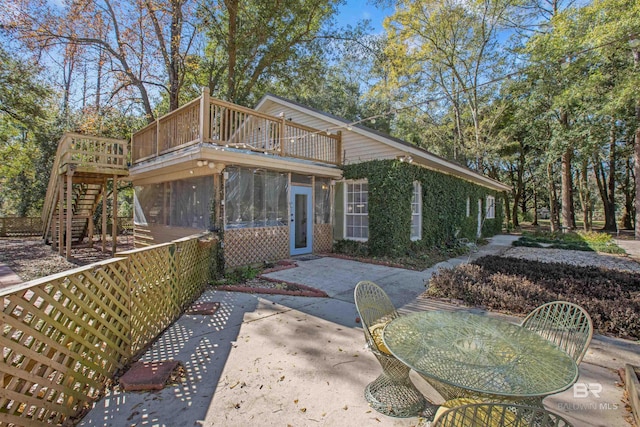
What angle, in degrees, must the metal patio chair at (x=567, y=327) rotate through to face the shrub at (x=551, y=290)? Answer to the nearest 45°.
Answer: approximately 135° to its right

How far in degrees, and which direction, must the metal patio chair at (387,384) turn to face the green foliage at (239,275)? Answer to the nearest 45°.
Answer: approximately 180°

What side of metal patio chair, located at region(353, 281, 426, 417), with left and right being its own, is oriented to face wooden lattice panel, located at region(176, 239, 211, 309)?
back

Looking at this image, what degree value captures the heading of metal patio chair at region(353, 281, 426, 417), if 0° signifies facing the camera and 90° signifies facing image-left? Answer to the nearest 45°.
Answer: approximately 315°

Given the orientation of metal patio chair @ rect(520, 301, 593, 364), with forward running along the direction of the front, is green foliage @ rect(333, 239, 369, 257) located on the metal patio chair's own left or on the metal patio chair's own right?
on the metal patio chair's own right

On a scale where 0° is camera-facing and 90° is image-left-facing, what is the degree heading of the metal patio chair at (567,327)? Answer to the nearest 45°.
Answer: approximately 45°

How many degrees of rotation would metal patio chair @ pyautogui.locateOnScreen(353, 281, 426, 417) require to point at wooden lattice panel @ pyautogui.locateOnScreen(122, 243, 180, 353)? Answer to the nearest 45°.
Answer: approximately 135° to its right

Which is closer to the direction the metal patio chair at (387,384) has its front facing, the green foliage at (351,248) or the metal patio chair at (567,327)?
the metal patio chair
